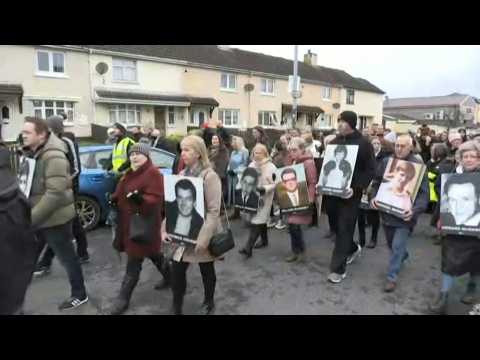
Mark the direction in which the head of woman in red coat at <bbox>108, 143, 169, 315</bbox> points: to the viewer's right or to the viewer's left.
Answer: to the viewer's left

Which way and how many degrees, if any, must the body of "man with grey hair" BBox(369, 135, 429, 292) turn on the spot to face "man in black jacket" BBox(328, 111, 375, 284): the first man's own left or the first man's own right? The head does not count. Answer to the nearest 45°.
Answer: approximately 45° to the first man's own right

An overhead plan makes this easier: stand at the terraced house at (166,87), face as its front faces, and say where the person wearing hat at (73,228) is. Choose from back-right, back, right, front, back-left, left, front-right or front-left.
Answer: front-right

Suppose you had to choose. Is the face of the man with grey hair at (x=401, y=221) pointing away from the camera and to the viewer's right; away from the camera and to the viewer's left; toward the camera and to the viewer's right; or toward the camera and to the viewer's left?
toward the camera and to the viewer's left

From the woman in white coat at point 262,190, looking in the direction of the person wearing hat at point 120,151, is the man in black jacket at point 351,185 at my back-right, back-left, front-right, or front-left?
back-left

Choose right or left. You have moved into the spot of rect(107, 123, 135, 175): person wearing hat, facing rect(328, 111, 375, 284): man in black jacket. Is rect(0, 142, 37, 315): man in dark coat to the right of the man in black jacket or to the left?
right

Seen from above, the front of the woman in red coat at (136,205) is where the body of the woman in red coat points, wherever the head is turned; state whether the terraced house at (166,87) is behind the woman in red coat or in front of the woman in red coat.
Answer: behind

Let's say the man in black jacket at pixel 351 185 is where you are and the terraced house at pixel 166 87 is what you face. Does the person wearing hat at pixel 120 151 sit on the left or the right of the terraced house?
left

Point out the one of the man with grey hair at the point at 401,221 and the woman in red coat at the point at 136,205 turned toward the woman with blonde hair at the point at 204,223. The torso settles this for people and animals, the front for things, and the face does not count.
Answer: the man with grey hair

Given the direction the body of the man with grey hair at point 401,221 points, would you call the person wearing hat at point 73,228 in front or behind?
in front

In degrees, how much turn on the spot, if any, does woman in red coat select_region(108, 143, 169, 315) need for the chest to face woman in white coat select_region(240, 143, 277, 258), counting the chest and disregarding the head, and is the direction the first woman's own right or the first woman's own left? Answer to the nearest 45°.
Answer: approximately 180°
